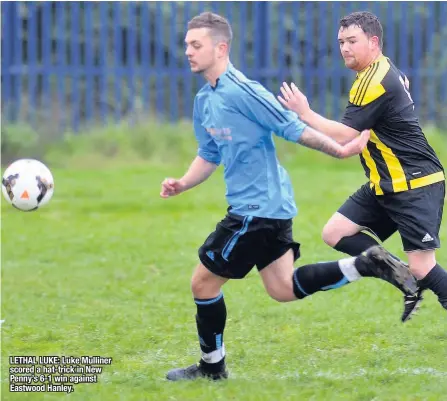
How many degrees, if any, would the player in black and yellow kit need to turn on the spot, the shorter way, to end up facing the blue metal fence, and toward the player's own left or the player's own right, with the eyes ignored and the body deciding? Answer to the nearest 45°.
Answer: approximately 90° to the player's own right

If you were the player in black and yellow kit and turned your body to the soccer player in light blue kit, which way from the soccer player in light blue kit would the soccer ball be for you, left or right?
right

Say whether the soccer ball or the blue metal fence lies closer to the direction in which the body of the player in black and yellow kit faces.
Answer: the soccer ball

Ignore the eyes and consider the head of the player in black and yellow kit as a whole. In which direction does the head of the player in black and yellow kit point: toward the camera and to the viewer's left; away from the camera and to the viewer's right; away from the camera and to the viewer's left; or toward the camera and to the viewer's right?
toward the camera and to the viewer's left

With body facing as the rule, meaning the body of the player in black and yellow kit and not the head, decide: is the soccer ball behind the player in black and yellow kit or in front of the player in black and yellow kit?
in front

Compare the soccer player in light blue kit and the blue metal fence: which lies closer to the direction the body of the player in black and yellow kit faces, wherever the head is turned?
the soccer player in light blue kit

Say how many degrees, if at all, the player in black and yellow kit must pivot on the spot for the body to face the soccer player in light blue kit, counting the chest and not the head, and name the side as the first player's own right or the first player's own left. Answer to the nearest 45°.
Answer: approximately 45° to the first player's own left

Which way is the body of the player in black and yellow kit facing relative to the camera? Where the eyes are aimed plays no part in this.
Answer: to the viewer's left
